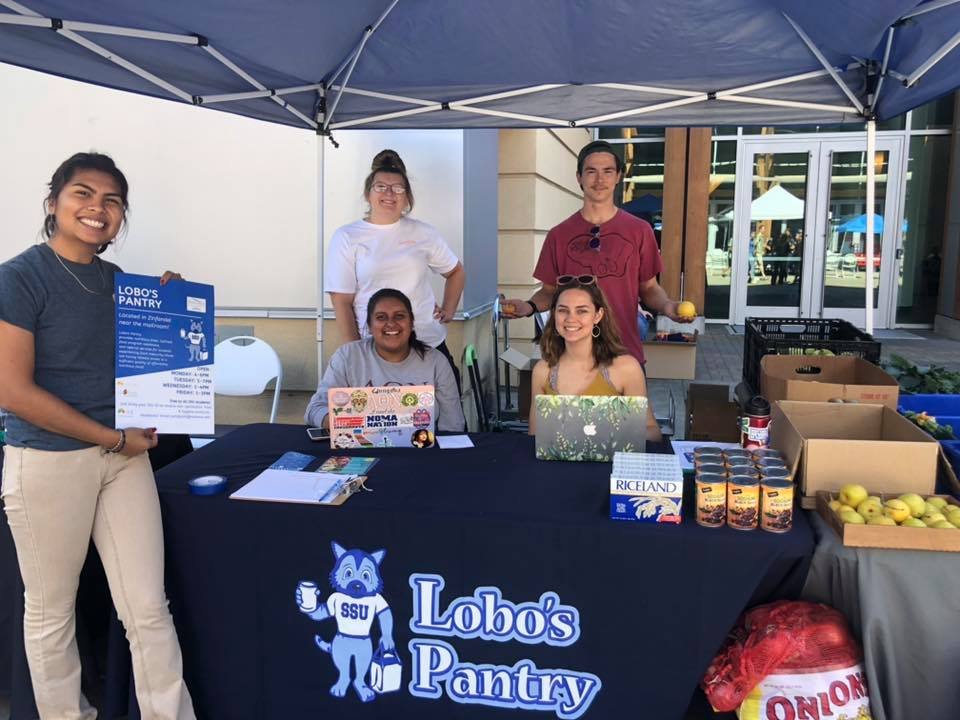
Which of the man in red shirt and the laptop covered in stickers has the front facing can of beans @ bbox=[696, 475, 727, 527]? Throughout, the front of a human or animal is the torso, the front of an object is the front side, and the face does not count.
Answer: the man in red shirt

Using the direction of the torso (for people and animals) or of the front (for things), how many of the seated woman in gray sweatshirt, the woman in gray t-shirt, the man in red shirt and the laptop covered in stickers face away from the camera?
1

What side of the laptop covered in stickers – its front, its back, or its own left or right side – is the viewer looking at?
back

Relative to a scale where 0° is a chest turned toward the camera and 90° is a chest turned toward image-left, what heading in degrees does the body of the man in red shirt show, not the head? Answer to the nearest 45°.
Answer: approximately 0°

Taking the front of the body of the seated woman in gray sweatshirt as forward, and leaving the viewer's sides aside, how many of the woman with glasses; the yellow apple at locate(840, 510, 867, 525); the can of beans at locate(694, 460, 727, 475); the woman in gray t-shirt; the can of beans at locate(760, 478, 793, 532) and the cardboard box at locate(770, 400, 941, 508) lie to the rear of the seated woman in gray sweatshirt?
1

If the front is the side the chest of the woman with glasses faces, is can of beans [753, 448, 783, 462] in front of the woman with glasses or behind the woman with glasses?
in front

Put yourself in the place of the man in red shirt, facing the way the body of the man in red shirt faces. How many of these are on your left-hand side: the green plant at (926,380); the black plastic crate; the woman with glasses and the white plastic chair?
2

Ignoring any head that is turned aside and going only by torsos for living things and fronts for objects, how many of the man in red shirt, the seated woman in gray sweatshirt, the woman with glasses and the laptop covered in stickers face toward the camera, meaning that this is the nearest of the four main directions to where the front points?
3

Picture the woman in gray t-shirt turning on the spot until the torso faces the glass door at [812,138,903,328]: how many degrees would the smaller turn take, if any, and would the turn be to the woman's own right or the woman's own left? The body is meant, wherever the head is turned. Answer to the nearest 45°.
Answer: approximately 90° to the woman's own left

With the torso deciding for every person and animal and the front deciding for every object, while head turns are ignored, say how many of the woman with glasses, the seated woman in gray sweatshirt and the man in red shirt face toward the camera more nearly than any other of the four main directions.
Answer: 3

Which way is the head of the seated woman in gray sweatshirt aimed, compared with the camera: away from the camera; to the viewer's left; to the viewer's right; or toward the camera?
toward the camera

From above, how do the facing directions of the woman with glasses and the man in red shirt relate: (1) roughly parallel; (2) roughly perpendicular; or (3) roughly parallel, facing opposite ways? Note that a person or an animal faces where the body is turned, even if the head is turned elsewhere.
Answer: roughly parallel

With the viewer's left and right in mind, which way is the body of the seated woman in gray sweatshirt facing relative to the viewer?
facing the viewer

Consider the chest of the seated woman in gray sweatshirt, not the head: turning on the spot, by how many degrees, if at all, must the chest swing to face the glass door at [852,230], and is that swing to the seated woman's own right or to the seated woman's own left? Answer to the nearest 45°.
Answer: approximately 135° to the seated woman's own left

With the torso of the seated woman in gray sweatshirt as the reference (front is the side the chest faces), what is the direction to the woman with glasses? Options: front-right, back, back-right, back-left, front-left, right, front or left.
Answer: back

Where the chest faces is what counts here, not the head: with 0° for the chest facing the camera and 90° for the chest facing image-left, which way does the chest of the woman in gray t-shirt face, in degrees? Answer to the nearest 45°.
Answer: approximately 315°

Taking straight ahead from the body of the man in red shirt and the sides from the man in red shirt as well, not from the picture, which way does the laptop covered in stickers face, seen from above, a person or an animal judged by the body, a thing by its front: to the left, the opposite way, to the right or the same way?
the opposite way
